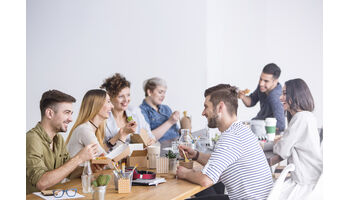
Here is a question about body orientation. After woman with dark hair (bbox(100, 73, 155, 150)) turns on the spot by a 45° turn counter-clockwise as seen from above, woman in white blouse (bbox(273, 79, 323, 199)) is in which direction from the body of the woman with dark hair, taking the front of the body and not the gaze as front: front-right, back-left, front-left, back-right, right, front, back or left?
front-right

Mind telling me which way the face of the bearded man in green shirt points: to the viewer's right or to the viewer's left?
to the viewer's right

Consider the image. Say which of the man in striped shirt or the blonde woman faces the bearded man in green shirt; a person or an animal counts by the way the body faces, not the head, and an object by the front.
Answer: the man in striped shirt

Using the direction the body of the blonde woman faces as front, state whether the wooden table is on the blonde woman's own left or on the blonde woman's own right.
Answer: on the blonde woman's own right

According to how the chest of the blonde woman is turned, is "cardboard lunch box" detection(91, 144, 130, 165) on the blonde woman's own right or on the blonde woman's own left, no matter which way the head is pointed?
on the blonde woman's own right

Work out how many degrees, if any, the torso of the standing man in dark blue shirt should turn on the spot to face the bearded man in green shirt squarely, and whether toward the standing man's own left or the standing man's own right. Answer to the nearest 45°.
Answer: approximately 45° to the standing man's own left

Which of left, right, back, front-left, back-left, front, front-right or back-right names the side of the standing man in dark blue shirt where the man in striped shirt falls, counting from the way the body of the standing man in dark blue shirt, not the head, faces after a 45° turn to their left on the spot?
front

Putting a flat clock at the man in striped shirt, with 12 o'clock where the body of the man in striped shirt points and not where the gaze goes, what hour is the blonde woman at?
The blonde woman is roughly at 1 o'clock from the man in striped shirt.

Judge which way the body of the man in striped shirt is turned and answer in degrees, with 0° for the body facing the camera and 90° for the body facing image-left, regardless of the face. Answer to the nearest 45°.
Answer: approximately 90°

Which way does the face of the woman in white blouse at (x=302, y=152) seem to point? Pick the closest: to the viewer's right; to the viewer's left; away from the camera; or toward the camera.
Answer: to the viewer's left

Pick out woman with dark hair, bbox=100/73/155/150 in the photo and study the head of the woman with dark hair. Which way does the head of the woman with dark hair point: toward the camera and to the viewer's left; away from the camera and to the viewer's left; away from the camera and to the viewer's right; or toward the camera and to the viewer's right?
toward the camera and to the viewer's right

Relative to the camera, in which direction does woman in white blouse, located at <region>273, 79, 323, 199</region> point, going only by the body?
to the viewer's left
